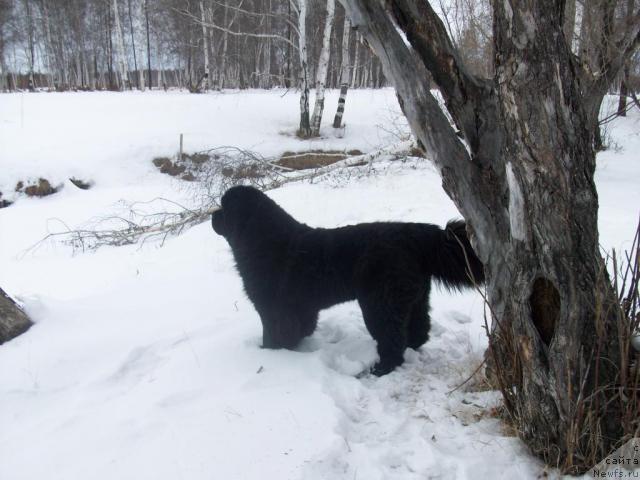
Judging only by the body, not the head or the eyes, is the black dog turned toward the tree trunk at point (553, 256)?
no

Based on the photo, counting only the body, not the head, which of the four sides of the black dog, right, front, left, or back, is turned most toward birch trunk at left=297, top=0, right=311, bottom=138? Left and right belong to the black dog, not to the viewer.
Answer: right

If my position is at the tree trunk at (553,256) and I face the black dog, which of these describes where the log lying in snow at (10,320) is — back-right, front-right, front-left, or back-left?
front-left

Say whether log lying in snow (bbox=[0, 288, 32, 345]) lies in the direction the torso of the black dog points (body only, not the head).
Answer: yes

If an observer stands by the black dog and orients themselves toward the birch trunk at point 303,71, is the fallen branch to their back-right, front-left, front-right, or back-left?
front-left

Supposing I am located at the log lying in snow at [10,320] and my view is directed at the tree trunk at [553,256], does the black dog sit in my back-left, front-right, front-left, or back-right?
front-left

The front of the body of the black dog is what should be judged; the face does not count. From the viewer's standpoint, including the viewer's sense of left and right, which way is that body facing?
facing to the left of the viewer

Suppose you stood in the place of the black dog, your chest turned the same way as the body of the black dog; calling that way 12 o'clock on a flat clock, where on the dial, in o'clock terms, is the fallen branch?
The fallen branch is roughly at 2 o'clock from the black dog.
